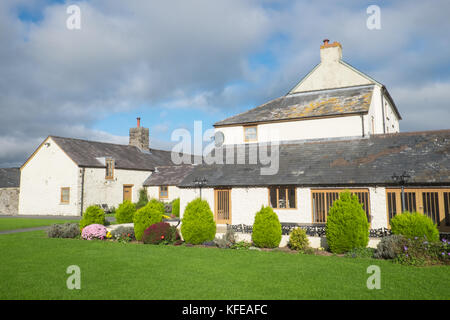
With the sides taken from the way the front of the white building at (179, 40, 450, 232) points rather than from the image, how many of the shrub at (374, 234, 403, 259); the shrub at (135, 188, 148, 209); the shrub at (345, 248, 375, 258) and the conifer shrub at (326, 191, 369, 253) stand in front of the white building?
3

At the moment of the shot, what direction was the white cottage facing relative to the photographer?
facing the viewer and to the right of the viewer

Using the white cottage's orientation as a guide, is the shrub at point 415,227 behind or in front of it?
in front

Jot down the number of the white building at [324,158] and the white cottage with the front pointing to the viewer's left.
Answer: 0

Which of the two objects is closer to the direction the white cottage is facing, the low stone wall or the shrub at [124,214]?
the shrub

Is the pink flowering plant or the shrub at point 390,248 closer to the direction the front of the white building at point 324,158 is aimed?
the shrub

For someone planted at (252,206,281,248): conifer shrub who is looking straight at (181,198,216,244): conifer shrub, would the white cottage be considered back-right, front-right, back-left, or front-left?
front-right

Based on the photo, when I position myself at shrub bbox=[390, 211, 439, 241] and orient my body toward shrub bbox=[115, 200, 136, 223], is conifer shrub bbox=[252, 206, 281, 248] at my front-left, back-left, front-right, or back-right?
front-left

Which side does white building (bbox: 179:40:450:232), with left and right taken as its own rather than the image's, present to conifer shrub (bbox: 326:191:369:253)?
front

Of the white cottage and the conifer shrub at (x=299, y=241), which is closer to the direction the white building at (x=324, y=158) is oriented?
the conifer shrub

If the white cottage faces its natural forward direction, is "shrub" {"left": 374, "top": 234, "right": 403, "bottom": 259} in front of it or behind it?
in front

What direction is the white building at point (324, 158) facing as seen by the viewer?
toward the camera

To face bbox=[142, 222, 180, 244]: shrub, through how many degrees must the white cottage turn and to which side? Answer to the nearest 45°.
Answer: approximately 45° to its right

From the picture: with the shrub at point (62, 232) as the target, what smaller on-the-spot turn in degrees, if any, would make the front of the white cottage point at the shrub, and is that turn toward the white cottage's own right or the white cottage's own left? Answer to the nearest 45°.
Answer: approximately 45° to the white cottage's own right

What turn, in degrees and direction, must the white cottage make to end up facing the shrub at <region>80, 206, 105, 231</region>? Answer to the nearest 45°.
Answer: approximately 45° to its right
